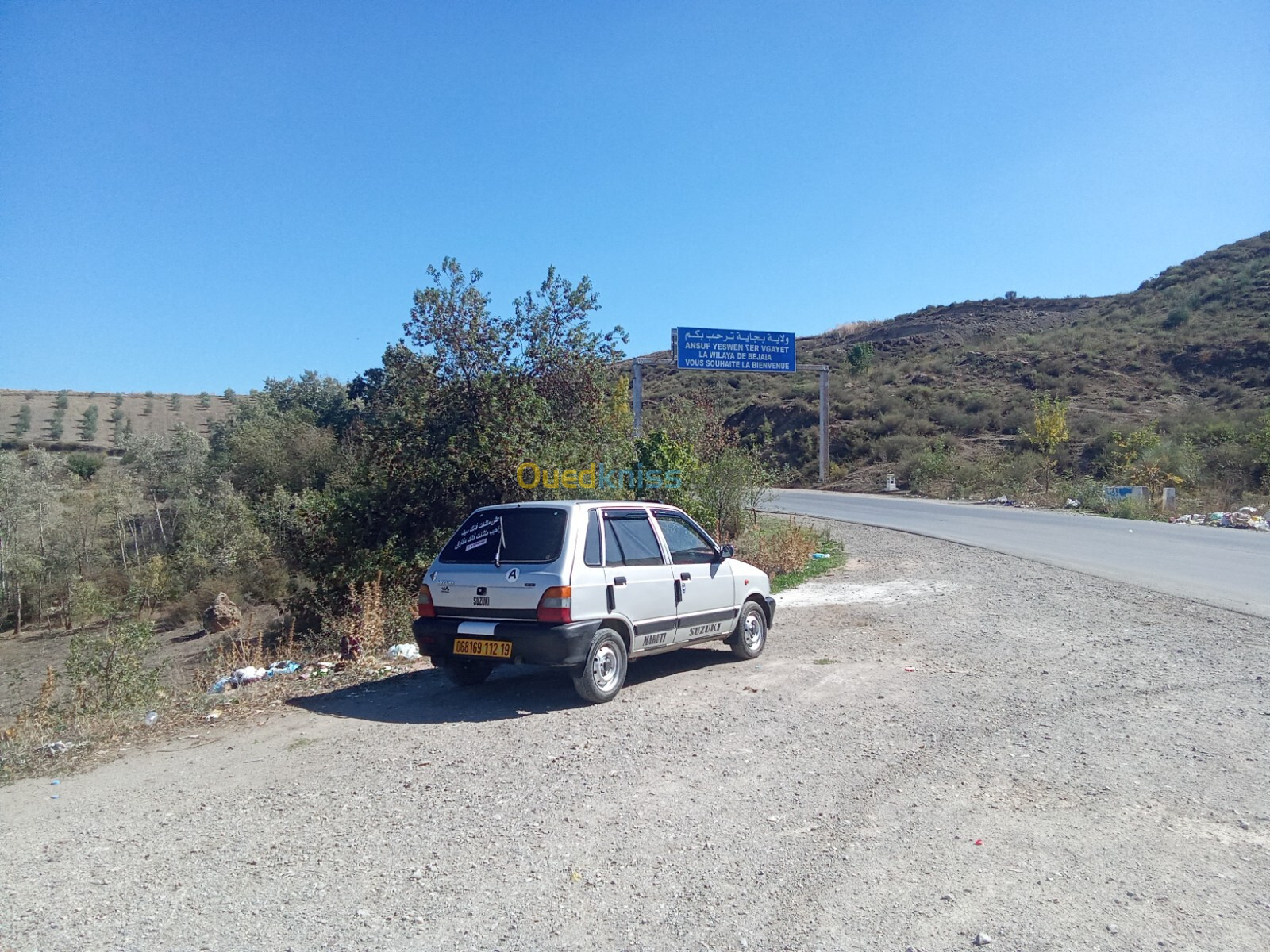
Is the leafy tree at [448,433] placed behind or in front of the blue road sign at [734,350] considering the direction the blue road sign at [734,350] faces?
in front

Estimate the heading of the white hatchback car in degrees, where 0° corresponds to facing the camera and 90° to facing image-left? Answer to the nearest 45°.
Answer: approximately 225°

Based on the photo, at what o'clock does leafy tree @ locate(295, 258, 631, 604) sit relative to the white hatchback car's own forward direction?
The leafy tree is roughly at 10 o'clock from the white hatchback car.

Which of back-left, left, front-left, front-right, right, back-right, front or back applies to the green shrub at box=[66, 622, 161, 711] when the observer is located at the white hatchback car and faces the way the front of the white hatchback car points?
back-left

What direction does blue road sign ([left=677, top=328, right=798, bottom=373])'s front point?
toward the camera

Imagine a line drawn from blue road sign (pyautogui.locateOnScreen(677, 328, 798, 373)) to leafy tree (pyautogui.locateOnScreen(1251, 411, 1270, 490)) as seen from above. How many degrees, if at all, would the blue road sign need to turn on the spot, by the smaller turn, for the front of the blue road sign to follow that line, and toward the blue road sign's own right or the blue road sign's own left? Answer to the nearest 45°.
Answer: approximately 90° to the blue road sign's own left

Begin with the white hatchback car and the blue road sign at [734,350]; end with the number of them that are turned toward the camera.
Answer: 1

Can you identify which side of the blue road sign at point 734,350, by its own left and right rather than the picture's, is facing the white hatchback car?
front

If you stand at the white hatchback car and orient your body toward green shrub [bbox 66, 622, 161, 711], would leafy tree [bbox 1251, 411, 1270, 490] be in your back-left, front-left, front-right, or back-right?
back-right

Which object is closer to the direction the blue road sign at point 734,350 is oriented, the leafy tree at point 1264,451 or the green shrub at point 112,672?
the green shrub

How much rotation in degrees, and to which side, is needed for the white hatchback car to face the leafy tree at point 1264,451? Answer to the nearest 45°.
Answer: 0° — it already faces it

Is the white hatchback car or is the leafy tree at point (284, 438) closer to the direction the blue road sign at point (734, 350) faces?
the white hatchback car
